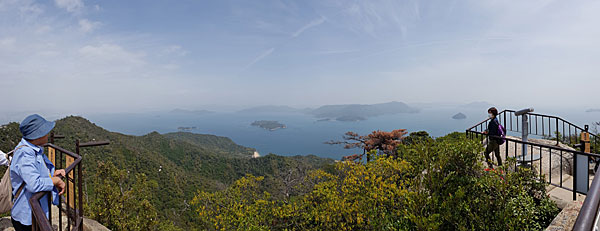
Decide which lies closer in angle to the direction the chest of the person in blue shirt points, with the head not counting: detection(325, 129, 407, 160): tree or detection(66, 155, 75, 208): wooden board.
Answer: the tree

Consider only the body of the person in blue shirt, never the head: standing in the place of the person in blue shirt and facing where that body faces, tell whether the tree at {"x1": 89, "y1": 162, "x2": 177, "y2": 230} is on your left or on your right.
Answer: on your left

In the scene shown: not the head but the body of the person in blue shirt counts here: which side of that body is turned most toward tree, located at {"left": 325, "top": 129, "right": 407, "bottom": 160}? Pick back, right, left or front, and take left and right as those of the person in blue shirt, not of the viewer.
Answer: front

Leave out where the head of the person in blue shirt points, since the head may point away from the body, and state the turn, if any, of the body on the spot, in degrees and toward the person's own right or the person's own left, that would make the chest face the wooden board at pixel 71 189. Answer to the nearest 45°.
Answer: approximately 45° to the person's own left

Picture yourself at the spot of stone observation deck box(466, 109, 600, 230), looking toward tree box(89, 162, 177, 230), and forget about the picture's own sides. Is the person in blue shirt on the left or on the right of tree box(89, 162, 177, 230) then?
left

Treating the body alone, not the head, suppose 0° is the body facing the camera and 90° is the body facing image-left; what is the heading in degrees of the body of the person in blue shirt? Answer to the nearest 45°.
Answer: approximately 270°

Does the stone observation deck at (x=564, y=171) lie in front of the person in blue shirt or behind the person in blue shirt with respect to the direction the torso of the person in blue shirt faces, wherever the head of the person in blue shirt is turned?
in front
